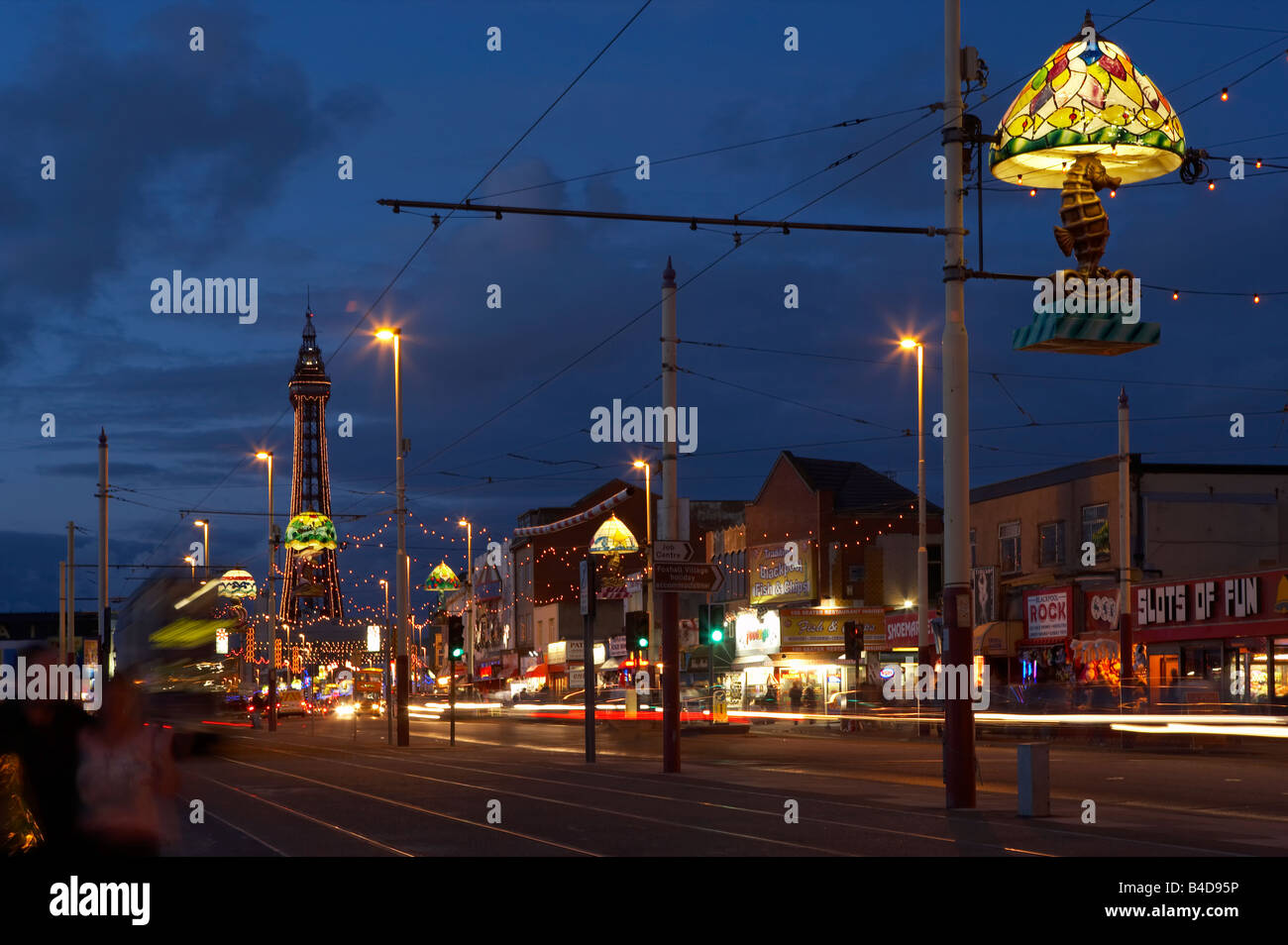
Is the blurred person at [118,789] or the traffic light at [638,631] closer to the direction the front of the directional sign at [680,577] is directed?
the blurred person

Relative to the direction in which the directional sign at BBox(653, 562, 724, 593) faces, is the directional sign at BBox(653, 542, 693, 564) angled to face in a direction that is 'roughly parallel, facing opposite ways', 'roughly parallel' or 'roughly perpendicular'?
roughly parallel

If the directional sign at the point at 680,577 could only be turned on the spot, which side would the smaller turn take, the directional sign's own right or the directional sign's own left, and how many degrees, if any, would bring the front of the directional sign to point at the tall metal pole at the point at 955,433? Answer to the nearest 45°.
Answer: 0° — it already faces it

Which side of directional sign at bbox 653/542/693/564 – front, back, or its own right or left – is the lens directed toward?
front

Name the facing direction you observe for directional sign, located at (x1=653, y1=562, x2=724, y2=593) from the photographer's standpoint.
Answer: facing the viewer

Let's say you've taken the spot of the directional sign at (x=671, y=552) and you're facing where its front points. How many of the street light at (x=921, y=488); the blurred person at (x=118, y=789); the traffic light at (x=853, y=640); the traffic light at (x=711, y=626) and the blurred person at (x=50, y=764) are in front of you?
2

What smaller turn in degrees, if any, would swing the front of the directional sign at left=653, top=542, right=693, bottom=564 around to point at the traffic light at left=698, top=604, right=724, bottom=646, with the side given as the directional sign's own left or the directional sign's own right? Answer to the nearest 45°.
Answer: approximately 180°

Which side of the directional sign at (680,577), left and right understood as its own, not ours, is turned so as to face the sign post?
back

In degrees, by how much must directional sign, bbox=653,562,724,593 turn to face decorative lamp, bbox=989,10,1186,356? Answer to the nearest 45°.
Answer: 0° — it already faces it

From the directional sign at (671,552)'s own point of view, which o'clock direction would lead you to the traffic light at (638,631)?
The traffic light is roughly at 6 o'clock from the directional sign.
